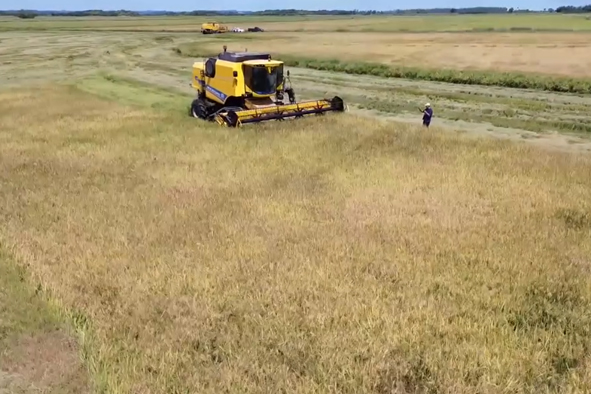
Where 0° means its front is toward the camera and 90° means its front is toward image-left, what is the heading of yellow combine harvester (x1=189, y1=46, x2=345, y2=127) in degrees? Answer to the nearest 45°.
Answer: approximately 315°
